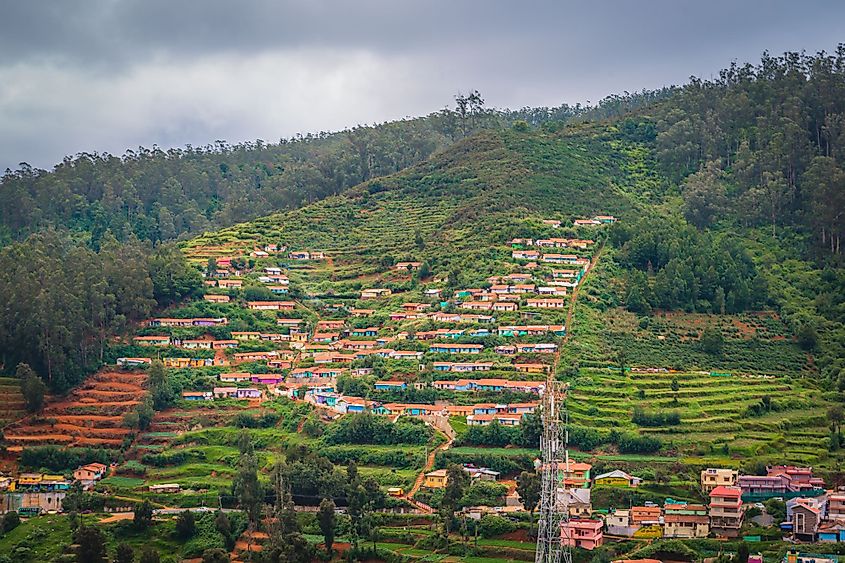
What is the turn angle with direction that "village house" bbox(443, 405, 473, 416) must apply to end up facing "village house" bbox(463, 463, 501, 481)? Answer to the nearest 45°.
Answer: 0° — it already faces it

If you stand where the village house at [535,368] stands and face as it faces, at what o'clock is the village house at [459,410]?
the village house at [459,410] is roughly at 2 o'clock from the village house at [535,368].

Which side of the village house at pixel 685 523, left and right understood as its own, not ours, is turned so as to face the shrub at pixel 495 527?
right

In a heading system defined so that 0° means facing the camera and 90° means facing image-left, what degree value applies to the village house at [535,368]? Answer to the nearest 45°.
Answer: approximately 0°

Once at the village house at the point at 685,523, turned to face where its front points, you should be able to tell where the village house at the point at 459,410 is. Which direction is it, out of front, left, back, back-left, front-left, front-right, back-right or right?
back-right

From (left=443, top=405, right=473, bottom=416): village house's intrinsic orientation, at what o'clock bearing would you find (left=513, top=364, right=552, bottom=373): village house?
(left=513, top=364, right=552, bottom=373): village house is roughly at 8 o'clock from (left=443, top=405, right=473, bottom=416): village house.

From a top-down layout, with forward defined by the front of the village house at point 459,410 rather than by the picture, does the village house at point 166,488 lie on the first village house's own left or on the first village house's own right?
on the first village house's own right

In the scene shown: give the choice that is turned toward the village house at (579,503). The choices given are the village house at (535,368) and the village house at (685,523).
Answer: the village house at (535,368)
